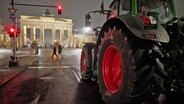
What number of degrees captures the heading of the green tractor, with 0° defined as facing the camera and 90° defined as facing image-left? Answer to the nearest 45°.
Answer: approximately 135°

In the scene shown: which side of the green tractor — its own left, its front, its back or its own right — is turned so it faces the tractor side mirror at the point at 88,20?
left
